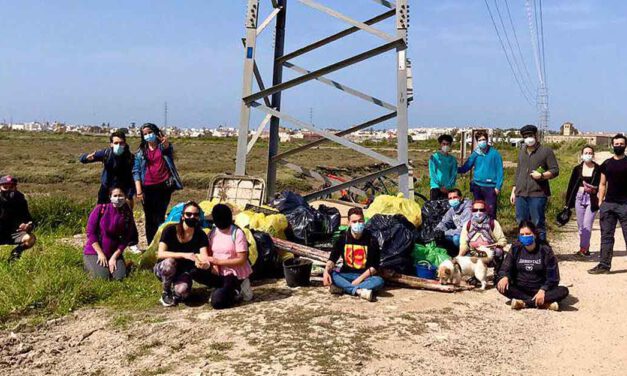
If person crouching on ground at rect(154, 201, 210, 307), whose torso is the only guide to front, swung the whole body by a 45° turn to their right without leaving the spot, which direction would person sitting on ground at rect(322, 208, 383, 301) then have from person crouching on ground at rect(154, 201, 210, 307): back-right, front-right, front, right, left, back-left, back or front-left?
back-left

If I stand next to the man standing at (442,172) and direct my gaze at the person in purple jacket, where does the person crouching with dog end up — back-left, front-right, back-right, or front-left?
front-left

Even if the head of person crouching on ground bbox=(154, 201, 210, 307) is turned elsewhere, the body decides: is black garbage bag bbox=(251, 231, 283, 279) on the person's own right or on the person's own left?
on the person's own left

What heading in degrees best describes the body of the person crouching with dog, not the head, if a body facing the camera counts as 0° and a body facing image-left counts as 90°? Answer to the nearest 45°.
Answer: approximately 0°

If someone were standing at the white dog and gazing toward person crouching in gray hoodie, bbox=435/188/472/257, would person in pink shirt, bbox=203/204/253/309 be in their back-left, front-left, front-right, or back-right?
back-left

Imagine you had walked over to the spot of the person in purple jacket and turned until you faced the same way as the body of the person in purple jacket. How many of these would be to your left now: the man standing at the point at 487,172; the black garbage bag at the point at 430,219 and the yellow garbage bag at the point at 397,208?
3

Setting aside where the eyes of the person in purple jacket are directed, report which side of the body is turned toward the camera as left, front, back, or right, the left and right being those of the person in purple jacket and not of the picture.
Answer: front

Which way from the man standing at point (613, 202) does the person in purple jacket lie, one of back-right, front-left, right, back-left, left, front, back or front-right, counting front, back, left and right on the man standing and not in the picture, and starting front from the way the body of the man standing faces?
front-right

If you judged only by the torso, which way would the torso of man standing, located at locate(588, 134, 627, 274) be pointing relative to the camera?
toward the camera

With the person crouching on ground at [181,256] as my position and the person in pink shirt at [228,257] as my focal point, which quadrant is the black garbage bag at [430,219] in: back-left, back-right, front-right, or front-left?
front-left

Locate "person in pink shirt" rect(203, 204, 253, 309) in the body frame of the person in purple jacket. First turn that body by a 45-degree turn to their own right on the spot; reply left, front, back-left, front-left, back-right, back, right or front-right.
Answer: left

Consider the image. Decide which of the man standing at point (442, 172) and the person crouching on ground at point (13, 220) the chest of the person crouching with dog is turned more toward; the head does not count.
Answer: the person crouching on ground
